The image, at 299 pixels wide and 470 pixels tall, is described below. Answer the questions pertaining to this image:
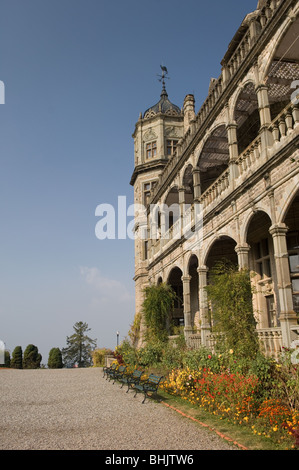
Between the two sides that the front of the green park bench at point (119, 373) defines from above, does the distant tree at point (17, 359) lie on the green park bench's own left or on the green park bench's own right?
on the green park bench's own right

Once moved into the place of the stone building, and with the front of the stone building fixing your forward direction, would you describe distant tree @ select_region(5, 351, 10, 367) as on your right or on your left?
on your right

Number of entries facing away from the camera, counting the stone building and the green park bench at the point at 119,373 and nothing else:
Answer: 0

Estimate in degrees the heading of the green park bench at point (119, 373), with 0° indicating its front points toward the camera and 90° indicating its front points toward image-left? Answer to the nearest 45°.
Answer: approximately 45°

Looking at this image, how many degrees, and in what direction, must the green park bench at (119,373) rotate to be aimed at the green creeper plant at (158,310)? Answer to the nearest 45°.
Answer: approximately 180°

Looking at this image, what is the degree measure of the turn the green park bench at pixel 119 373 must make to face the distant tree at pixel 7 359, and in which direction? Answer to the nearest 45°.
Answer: approximately 90° to its right

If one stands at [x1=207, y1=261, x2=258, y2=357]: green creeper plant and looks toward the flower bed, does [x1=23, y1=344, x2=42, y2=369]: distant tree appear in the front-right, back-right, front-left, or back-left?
back-right

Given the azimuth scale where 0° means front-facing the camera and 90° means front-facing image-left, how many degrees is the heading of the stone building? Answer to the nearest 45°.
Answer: approximately 45°
